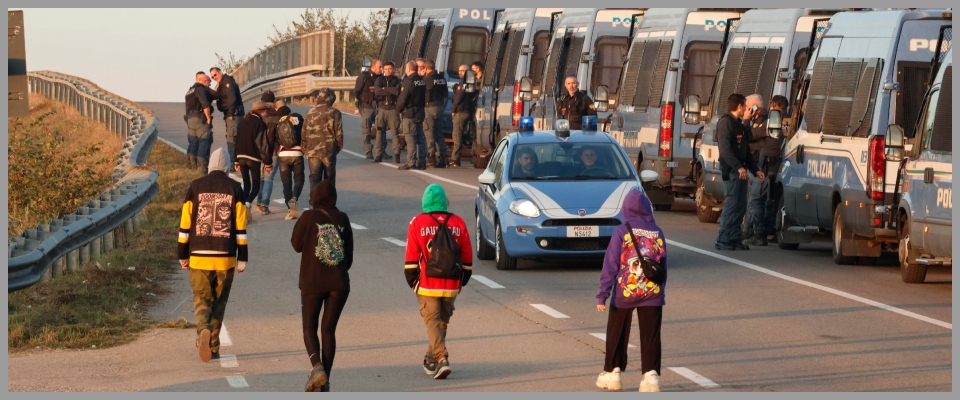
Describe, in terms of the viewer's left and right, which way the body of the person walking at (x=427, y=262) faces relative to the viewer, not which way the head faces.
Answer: facing away from the viewer

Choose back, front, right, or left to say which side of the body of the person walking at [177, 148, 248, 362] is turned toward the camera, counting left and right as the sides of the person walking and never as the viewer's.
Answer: back

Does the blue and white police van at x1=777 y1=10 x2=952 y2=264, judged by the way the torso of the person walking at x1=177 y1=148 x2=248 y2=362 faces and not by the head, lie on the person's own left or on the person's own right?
on the person's own right

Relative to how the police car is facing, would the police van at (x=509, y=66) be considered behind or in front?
behind

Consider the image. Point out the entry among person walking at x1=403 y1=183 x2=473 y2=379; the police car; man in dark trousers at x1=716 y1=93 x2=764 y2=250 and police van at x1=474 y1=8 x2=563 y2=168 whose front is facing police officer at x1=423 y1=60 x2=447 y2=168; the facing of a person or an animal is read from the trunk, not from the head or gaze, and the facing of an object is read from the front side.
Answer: the person walking
